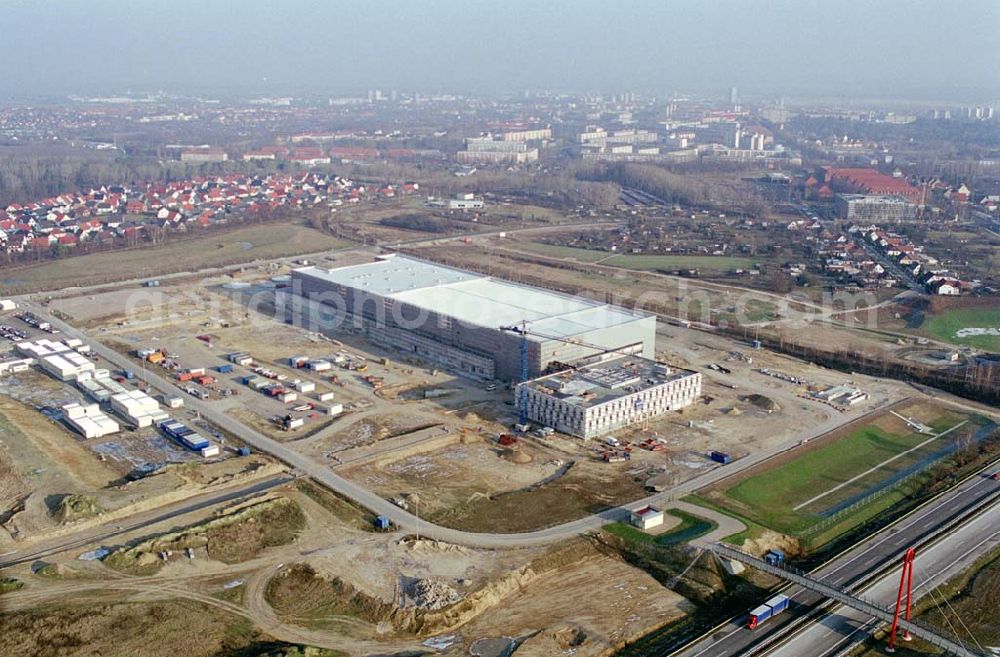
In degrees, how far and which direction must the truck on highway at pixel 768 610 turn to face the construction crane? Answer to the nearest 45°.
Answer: approximately 90° to its right

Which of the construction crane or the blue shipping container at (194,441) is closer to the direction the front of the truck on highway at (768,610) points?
the blue shipping container

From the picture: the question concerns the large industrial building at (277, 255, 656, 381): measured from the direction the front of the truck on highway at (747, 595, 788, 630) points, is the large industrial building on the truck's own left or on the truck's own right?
on the truck's own right

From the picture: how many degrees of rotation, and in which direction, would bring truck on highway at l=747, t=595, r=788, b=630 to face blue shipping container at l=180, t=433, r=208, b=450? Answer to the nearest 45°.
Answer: approximately 45° to its right

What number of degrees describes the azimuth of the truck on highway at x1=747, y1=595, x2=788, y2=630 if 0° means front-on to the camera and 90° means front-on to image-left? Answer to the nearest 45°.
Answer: approximately 45°

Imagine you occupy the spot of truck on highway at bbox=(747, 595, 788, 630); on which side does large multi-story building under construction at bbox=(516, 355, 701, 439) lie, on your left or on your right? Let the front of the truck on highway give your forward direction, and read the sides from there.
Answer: on your right

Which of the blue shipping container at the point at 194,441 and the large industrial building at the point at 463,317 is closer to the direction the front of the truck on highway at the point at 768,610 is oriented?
the blue shipping container

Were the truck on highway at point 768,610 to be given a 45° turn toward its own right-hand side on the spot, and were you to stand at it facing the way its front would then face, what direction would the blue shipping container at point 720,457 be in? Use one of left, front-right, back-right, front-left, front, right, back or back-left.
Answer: right
